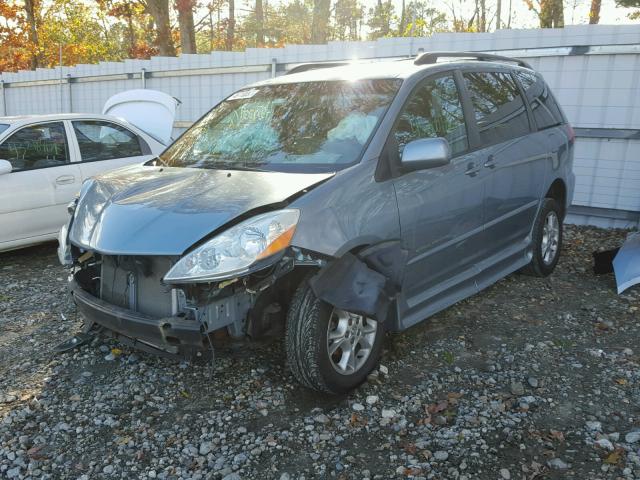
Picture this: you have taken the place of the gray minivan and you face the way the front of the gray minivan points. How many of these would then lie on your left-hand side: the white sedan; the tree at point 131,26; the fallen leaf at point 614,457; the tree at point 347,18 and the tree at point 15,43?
1

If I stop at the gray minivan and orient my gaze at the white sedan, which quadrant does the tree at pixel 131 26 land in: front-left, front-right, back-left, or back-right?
front-right

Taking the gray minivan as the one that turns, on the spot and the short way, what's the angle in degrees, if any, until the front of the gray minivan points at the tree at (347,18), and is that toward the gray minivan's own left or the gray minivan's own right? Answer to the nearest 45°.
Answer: approximately 135° to the gray minivan's own right

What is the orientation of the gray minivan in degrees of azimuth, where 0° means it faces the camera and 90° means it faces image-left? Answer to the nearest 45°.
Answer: approximately 45°

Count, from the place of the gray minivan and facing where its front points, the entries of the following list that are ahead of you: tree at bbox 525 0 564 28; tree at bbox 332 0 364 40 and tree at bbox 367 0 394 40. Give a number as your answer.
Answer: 0

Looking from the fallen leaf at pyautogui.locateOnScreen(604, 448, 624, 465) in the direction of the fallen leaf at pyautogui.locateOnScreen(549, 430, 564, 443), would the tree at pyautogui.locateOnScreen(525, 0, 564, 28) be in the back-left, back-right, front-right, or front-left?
front-right

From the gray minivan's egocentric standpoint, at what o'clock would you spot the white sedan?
The white sedan is roughly at 3 o'clock from the gray minivan.

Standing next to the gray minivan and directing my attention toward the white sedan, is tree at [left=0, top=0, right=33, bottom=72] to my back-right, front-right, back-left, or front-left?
front-right

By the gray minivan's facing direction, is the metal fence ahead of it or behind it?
behind

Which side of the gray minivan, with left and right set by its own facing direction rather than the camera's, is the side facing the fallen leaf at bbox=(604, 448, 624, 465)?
left

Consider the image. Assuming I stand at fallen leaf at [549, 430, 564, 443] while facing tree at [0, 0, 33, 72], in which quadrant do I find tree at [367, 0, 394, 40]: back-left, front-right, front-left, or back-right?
front-right

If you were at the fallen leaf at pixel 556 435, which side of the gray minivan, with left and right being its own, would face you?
left

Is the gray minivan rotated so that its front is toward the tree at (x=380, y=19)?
no

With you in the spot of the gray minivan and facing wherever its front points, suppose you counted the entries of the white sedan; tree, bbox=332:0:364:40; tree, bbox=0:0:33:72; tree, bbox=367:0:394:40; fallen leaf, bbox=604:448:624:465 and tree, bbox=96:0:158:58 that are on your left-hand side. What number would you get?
1

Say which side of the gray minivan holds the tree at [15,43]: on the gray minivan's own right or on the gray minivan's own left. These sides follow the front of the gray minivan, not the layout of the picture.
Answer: on the gray minivan's own right

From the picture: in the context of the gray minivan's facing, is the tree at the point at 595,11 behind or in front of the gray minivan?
behind
